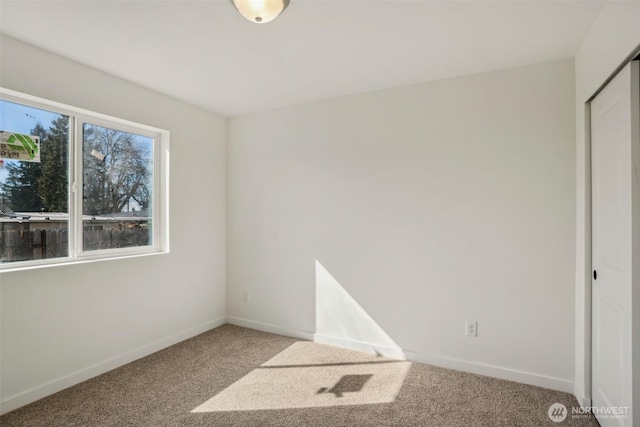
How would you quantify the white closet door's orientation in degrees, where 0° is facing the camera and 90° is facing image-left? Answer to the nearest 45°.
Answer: approximately 90°

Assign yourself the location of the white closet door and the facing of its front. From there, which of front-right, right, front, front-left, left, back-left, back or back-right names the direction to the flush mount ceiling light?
front-left

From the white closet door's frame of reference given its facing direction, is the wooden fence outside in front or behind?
in front

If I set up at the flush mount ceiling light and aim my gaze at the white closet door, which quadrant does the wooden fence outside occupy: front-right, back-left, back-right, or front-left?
back-left
